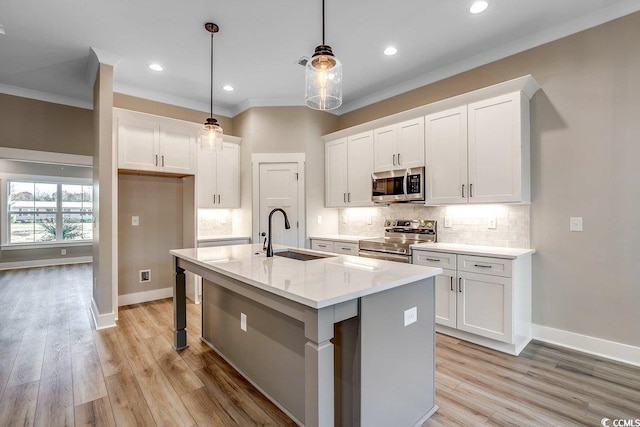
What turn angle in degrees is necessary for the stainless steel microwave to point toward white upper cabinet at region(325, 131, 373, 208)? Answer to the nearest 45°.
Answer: approximately 90° to its right

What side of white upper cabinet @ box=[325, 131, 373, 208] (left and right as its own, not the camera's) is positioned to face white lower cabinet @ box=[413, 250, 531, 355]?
left

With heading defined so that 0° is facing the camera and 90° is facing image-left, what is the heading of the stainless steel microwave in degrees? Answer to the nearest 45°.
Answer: approximately 45°

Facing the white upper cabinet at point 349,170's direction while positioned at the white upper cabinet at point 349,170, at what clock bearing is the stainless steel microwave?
The stainless steel microwave is roughly at 9 o'clock from the white upper cabinet.

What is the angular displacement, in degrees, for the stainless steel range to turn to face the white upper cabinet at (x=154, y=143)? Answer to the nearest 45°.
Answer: approximately 45° to its right
